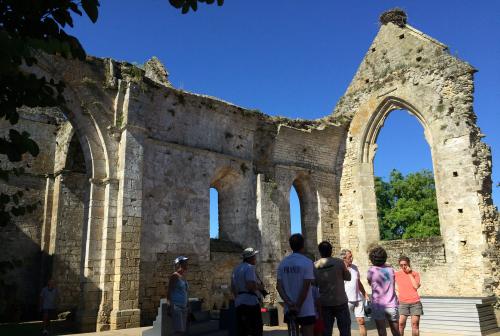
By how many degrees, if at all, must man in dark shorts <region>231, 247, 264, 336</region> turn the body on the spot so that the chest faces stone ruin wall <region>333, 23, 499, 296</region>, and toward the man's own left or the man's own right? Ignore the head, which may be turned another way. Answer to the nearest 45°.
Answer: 0° — they already face it

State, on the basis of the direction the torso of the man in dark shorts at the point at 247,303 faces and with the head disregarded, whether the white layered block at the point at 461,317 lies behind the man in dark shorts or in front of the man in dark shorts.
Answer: in front

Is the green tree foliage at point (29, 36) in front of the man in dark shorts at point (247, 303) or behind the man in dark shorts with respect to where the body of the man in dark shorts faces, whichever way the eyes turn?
behind

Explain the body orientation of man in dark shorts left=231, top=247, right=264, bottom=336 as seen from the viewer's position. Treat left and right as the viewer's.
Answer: facing away from the viewer and to the right of the viewer

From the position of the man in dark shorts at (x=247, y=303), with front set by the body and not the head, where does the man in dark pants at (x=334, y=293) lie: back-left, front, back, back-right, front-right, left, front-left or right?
front-right

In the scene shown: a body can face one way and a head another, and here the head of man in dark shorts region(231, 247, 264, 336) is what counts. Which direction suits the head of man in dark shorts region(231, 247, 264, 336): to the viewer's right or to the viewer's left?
to the viewer's right

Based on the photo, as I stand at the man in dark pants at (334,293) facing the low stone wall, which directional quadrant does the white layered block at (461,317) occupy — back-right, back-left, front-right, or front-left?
front-right

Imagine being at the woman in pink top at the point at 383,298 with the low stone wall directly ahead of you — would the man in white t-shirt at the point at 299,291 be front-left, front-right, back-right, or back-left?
back-left

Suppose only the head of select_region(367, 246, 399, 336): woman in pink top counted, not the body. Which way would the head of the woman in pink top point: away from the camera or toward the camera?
away from the camera

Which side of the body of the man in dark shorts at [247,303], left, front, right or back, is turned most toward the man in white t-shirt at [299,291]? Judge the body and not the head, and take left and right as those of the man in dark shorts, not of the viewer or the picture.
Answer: right

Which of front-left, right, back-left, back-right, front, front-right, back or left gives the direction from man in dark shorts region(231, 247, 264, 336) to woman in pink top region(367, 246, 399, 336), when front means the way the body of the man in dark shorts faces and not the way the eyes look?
front-right
